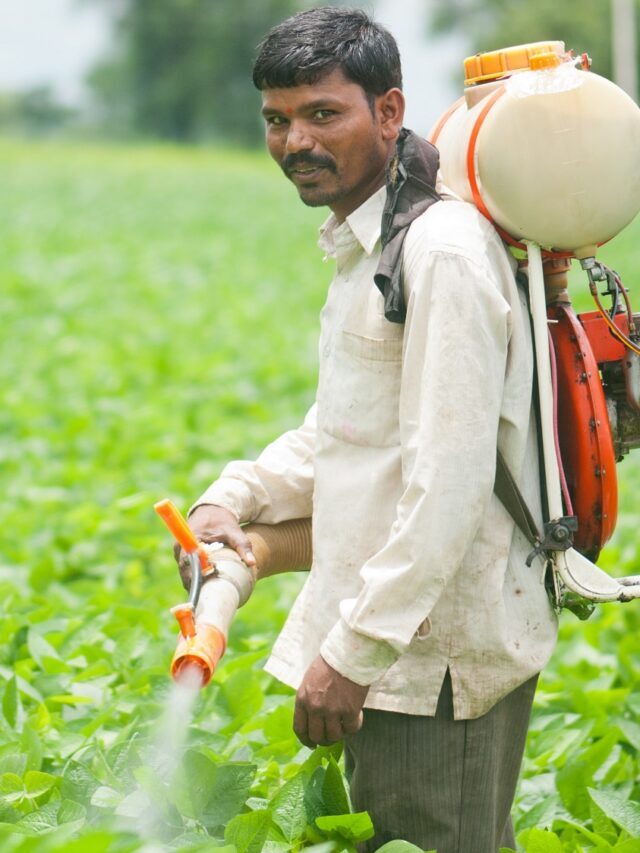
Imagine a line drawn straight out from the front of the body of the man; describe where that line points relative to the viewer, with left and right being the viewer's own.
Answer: facing the viewer and to the left of the viewer
